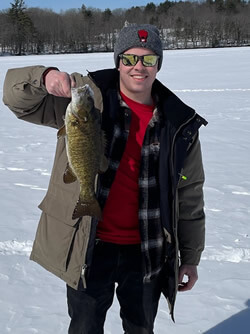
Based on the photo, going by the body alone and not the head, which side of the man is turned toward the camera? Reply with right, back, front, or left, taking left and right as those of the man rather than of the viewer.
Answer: front
